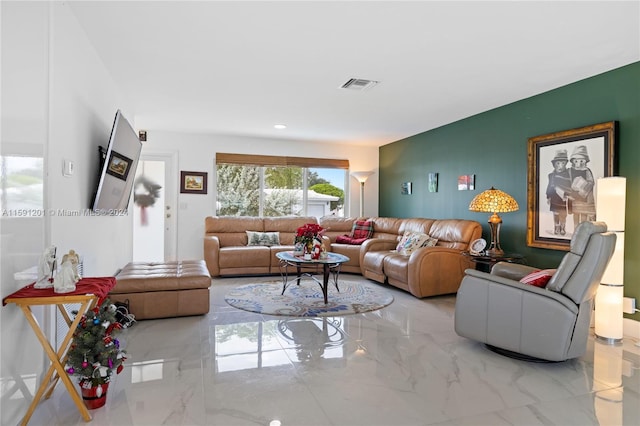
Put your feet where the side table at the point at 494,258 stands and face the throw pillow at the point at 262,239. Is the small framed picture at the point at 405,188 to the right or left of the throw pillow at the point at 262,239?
right

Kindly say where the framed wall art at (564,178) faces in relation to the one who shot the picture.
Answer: facing the viewer and to the left of the viewer

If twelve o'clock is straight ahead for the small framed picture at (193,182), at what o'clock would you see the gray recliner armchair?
The gray recliner armchair is roughly at 11 o'clock from the small framed picture.

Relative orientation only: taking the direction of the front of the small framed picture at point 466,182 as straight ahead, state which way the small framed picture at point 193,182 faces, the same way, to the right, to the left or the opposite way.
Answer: to the left

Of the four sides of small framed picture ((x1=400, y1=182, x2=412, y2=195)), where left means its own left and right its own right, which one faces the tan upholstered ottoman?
front

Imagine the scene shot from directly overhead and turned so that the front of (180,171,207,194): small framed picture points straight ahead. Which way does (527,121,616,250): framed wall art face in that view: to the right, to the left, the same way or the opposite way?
to the right

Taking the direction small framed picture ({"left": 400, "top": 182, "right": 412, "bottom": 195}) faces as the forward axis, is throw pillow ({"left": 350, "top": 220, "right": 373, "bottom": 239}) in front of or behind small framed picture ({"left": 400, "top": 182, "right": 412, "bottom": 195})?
in front

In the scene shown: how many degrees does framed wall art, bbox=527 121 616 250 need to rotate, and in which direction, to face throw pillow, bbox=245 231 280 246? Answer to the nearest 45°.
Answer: approximately 45° to its right

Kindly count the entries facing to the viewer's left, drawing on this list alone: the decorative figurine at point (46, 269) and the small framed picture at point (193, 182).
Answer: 0

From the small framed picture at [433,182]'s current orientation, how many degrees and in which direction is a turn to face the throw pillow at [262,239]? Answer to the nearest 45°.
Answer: approximately 45° to its right

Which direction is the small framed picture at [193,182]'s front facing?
toward the camera

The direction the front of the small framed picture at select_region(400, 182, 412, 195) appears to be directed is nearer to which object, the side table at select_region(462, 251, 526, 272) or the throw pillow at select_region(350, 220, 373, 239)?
the throw pillow

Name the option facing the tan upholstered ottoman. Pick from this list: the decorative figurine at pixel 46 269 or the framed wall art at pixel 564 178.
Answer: the framed wall art

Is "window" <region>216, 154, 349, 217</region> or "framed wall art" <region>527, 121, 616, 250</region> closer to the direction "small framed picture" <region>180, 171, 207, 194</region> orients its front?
the framed wall art
